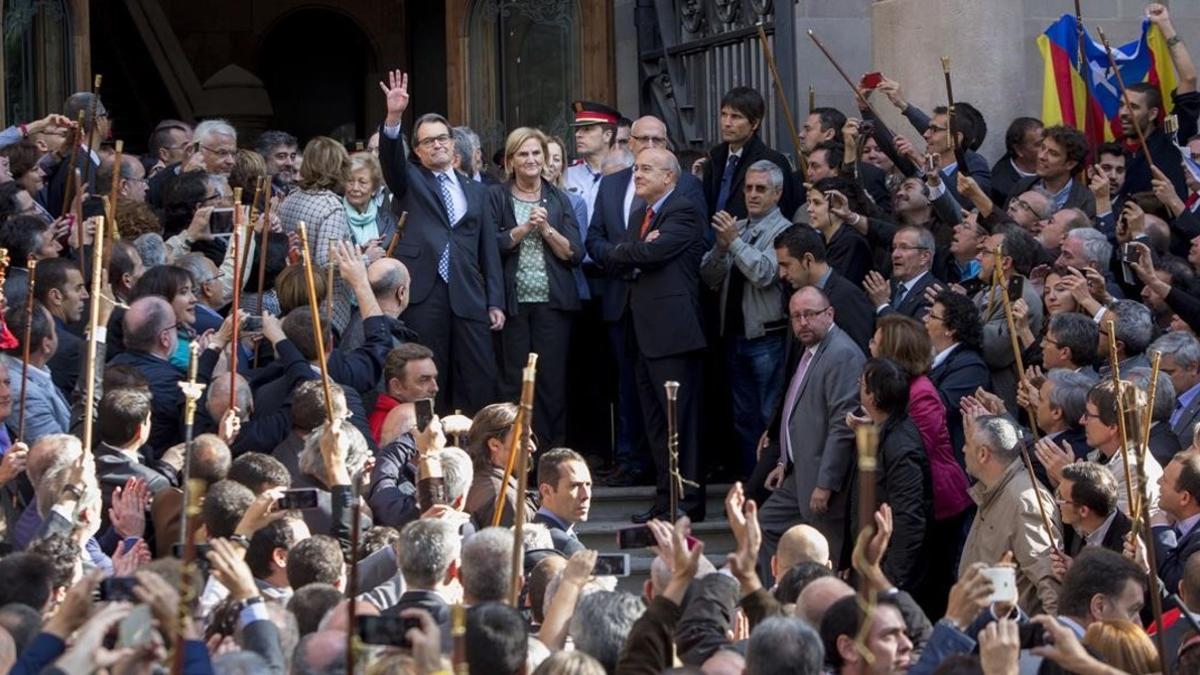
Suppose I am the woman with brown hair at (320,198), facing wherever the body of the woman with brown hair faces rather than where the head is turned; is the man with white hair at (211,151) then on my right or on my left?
on my left

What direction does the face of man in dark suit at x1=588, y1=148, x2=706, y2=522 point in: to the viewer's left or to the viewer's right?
to the viewer's left

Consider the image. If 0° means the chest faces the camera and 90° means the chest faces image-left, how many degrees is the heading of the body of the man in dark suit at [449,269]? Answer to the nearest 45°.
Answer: approximately 0°

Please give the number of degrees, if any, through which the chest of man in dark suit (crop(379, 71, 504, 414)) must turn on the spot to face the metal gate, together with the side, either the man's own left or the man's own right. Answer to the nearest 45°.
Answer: approximately 135° to the man's own left

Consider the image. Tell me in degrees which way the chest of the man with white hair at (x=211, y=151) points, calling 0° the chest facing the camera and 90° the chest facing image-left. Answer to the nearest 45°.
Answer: approximately 315°

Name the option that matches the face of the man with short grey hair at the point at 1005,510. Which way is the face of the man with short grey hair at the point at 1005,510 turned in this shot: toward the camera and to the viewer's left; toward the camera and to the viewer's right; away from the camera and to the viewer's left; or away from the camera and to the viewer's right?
away from the camera and to the viewer's left

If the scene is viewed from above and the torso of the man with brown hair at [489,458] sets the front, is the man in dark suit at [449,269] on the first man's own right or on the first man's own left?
on the first man's own left
